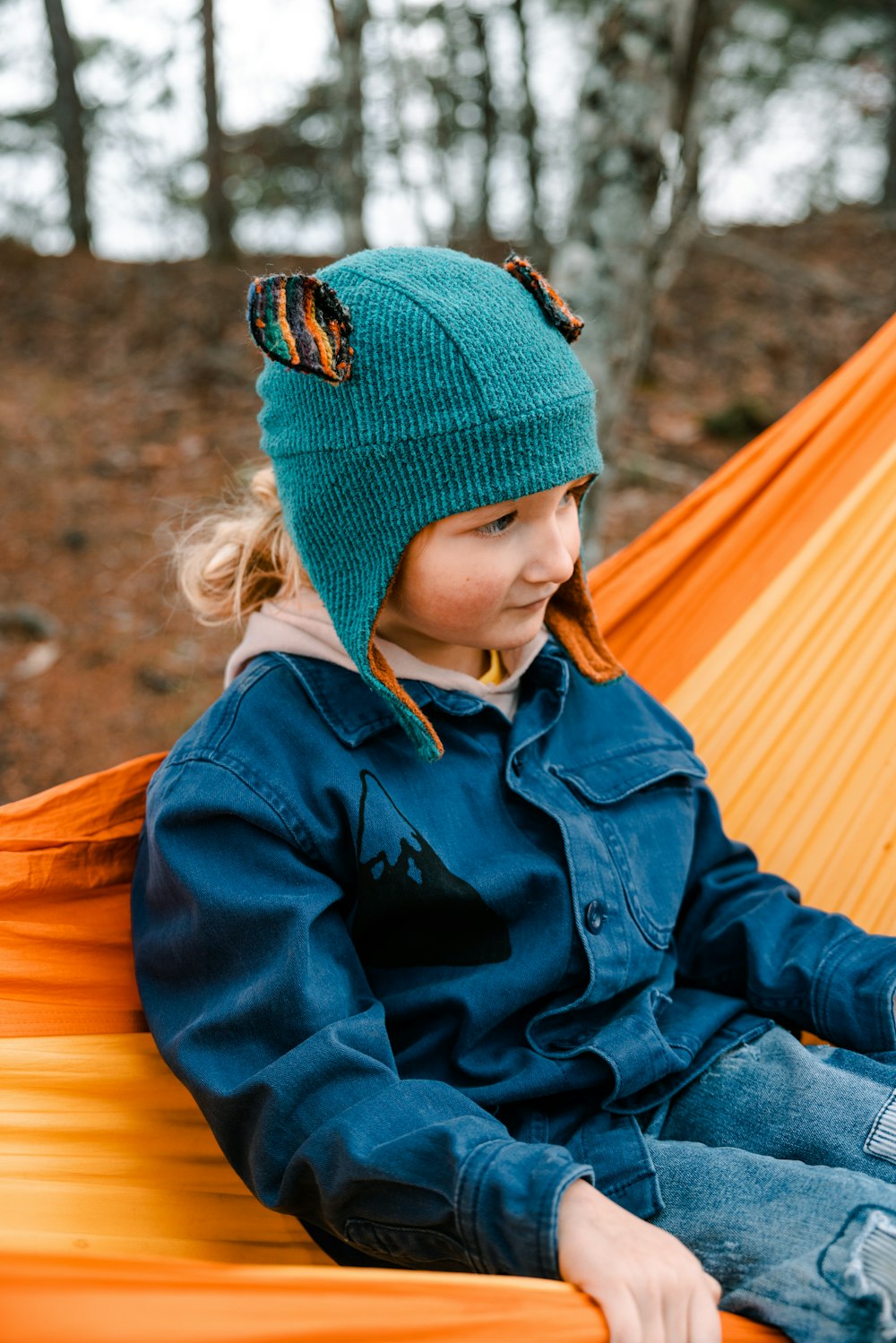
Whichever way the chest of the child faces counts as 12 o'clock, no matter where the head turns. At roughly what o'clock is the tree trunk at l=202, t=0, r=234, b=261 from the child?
The tree trunk is roughly at 7 o'clock from the child.

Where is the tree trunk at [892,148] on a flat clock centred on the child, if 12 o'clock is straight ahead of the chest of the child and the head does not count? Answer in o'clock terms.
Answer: The tree trunk is roughly at 8 o'clock from the child.

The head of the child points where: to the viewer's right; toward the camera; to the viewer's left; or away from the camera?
to the viewer's right

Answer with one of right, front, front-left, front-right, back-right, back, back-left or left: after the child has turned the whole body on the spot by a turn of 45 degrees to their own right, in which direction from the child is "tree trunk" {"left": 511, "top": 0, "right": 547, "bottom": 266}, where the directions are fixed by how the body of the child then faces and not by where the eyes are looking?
back

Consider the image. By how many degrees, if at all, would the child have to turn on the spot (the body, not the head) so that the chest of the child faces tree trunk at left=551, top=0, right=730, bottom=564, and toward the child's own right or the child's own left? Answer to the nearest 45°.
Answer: approximately 135° to the child's own left

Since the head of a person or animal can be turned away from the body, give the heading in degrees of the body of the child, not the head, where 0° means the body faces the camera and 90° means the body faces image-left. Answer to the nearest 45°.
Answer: approximately 315°

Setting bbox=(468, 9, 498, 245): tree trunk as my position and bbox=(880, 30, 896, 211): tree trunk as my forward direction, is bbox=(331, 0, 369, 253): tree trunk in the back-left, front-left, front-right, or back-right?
back-right

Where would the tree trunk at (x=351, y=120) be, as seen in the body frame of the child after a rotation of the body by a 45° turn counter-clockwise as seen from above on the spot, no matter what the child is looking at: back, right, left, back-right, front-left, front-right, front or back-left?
left
